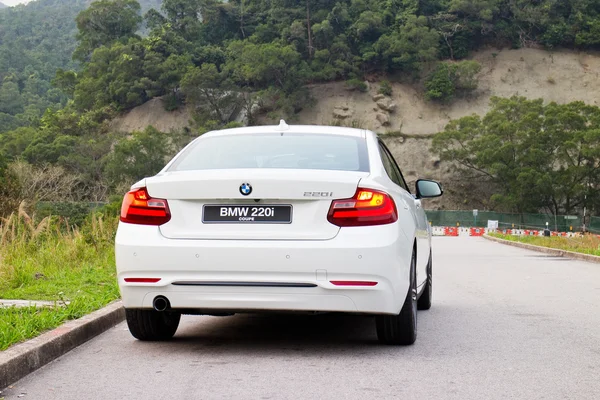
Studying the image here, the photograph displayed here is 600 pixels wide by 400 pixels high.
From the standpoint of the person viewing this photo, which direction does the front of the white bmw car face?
facing away from the viewer

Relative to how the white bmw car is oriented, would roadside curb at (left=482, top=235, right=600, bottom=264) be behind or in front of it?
in front

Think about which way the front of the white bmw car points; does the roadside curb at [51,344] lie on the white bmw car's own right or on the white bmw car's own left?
on the white bmw car's own left

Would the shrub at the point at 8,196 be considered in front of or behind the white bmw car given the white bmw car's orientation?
in front

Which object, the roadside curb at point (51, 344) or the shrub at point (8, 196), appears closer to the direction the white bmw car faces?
the shrub
